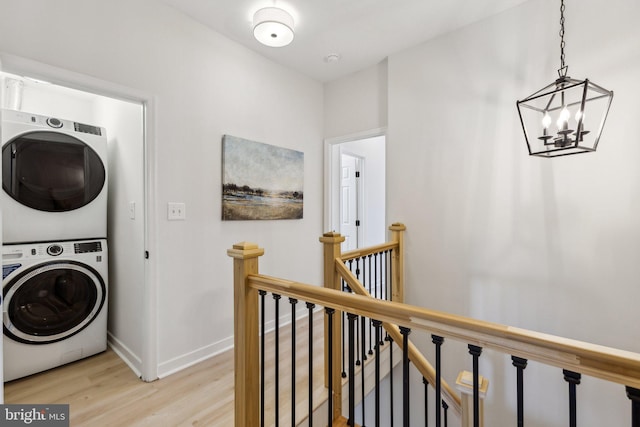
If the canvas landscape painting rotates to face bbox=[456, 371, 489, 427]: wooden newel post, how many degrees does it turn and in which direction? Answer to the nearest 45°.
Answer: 0° — it already faces it

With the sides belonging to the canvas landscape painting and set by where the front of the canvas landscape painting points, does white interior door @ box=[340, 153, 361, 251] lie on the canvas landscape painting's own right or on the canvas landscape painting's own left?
on the canvas landscape painting's own left

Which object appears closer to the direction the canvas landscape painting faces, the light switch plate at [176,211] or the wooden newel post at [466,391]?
the wooden newel post

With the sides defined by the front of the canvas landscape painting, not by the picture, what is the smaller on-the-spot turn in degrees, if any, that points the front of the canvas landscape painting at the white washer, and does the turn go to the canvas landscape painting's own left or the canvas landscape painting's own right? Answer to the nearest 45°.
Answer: approximately 135° to the canvas landscape painting's own right

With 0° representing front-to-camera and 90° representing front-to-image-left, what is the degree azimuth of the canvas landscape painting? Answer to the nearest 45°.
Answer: approximately 315°

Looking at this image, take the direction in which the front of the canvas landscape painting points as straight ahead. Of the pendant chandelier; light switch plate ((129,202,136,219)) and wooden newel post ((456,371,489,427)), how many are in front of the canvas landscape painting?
2

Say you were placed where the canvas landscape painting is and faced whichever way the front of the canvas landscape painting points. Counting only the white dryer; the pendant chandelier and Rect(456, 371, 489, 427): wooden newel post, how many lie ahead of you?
2

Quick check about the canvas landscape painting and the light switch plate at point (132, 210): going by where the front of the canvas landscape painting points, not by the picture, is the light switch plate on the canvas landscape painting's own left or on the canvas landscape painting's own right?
on the canvas landscape painting's own right

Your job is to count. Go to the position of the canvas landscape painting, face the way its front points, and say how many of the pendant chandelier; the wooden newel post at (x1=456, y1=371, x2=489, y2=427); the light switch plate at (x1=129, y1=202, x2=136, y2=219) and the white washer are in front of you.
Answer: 2
